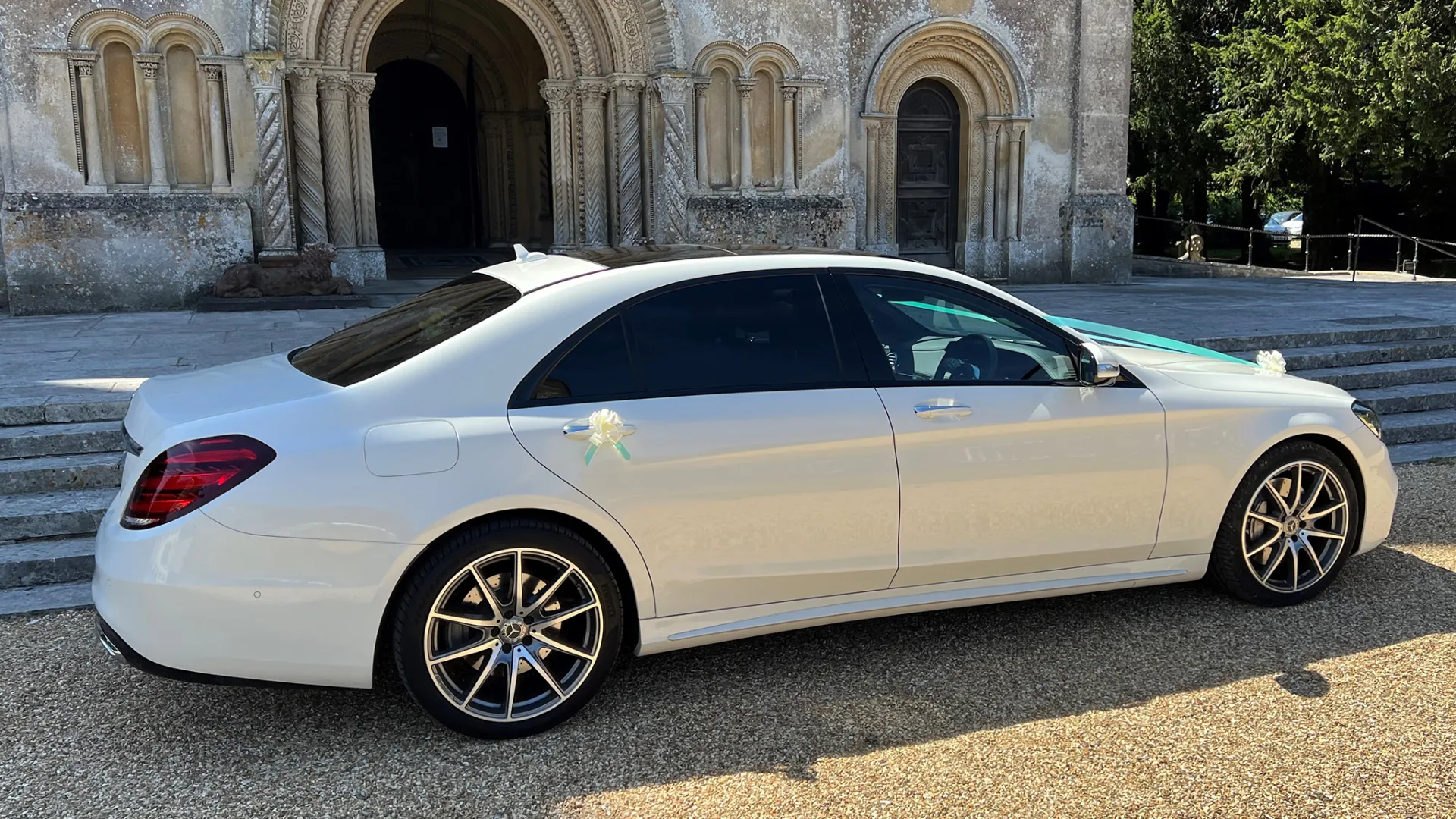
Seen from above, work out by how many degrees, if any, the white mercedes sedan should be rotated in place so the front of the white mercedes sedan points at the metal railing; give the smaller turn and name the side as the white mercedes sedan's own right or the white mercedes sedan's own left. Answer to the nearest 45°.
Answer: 0° — it already faces it

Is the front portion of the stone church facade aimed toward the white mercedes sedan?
yes

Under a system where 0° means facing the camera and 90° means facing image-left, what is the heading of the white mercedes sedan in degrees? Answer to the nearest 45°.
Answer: approximately 225°

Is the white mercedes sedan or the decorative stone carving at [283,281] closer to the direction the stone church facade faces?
the white mercedes sedan

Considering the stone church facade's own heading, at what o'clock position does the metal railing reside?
The metal railing is roughly at 8 o'clock from the stone church facade.

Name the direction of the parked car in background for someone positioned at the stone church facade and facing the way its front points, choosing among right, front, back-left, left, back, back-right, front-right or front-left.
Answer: back-left

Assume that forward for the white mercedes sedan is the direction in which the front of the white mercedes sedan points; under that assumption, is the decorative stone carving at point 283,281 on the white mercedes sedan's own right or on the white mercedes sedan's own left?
on the white mercedes sedan's own left

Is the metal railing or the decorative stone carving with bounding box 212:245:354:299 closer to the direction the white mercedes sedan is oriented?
the metal railing
